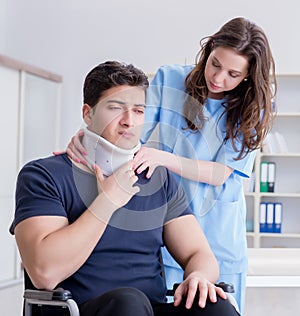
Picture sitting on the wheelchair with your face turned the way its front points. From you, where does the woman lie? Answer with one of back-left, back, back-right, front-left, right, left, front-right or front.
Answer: left

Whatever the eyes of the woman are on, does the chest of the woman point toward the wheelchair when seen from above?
yes

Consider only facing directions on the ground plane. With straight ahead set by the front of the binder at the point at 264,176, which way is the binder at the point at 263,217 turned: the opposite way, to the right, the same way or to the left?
the same way

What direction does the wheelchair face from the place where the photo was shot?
facing the viewer and to the right of the viewer

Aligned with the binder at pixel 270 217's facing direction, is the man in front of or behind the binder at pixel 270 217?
in front

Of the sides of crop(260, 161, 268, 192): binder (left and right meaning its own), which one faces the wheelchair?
front

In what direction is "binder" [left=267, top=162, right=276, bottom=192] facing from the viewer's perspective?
toward the camera

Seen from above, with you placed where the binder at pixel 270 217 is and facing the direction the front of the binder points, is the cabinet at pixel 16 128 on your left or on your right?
on your right

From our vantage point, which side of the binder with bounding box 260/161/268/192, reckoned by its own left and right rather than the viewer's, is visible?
front

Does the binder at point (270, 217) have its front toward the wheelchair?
yes

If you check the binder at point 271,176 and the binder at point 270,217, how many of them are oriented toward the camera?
2

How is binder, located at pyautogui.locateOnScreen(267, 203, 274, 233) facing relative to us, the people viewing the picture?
facing the viewer

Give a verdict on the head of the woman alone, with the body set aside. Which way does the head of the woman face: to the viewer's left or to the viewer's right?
to the viewer's left
